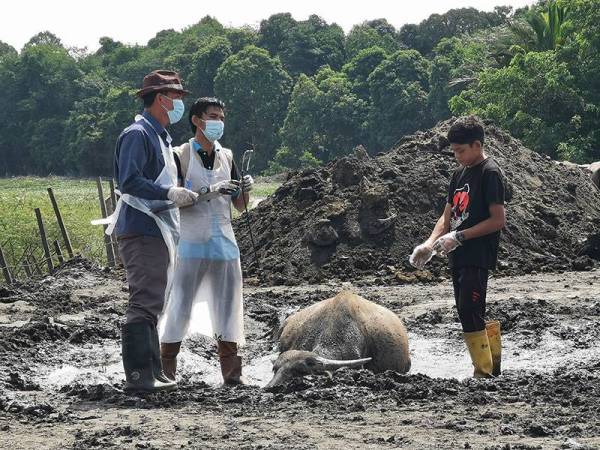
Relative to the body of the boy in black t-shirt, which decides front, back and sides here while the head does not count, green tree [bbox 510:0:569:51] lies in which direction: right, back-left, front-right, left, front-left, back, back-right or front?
back-right

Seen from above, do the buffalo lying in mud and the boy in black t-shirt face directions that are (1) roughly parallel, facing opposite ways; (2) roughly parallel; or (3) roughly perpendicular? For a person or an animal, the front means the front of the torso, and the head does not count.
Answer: roughly parallel

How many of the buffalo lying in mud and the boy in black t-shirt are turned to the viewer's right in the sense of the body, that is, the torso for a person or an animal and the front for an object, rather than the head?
0

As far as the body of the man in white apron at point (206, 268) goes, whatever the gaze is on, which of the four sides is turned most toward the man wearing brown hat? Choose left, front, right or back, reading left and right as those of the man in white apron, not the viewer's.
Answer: right

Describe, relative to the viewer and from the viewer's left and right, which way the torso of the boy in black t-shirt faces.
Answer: facing the viewer and to the left of the viewer

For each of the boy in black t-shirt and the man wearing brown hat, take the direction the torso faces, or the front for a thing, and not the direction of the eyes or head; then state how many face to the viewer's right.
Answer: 1

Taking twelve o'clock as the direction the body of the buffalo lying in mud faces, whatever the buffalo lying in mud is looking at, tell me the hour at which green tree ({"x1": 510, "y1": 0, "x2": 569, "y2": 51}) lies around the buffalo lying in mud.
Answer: The green tree is roughly at 5 o'clock from the buffalo lying in mud.

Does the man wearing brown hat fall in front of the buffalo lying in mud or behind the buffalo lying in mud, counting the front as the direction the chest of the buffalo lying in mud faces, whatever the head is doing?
in front

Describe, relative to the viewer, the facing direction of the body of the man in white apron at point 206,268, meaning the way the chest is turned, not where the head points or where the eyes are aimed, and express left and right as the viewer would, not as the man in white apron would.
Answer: facing the viewer and to the right of the viewer

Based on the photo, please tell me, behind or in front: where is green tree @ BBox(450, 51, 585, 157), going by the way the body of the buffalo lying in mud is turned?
behind

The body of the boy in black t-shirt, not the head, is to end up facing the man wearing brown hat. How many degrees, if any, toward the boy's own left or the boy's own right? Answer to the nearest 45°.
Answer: approximately 45° to the boy's own right

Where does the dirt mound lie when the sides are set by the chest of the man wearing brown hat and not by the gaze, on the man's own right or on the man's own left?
on the man's own left

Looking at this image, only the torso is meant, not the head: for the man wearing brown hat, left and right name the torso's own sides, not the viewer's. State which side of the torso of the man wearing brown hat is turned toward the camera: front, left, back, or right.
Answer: right

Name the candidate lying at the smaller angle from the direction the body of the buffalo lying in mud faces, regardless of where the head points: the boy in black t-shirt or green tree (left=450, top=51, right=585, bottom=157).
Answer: the boy in black t-shirt

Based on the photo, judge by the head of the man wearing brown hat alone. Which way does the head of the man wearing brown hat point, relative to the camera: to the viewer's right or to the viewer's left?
to the viewer's right

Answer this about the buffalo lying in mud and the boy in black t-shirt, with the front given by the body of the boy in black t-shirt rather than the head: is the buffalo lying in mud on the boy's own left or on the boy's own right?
on the boy's own right

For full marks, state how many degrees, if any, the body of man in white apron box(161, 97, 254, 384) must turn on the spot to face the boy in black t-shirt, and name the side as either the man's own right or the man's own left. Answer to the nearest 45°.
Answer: approximately 45° to the man's own left
